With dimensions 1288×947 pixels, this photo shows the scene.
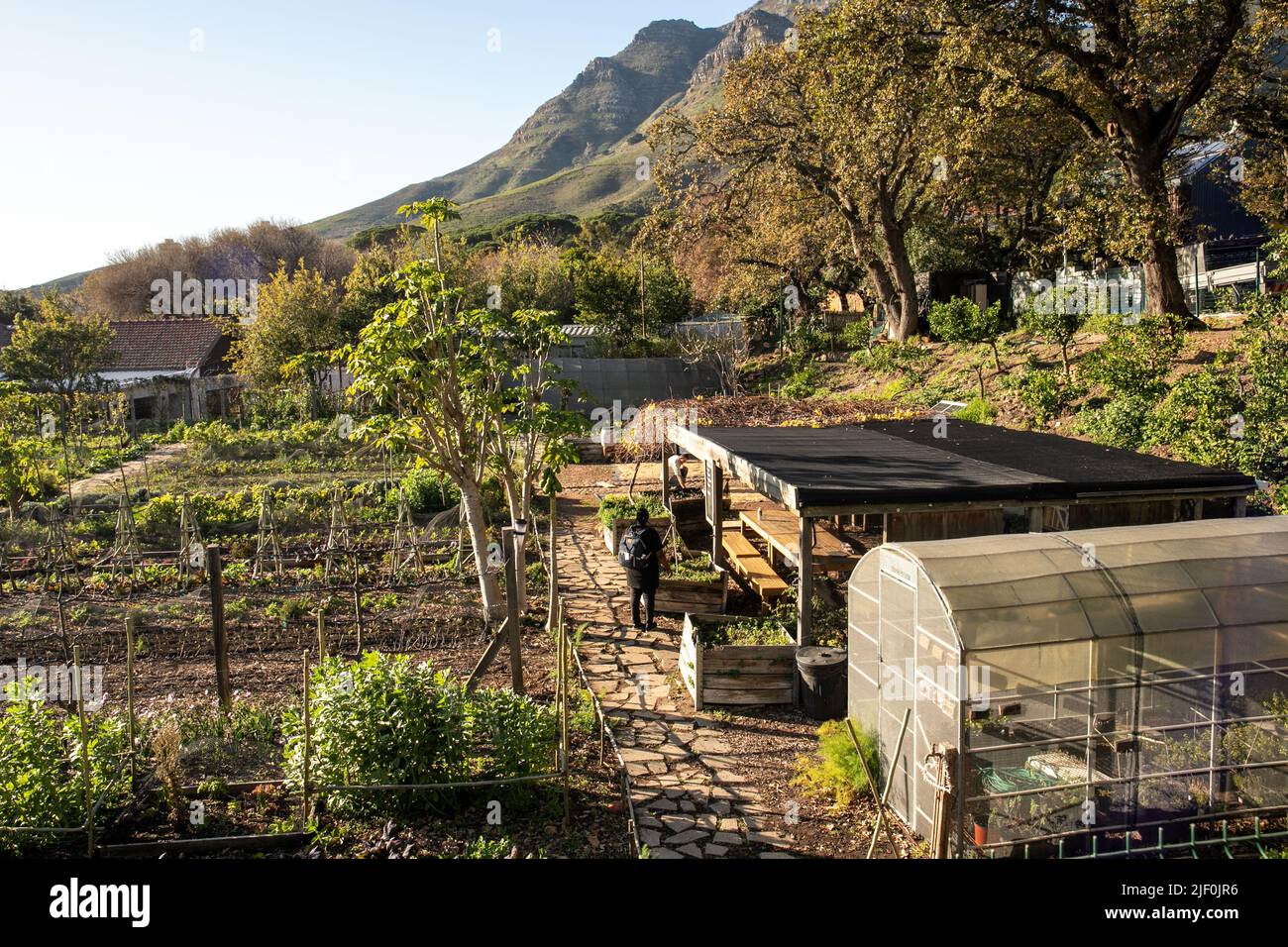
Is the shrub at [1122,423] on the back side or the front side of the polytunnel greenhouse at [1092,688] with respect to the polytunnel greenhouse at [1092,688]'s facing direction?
on the back side

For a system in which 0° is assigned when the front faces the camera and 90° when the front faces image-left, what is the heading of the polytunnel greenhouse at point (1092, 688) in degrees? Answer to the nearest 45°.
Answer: approximately 45°

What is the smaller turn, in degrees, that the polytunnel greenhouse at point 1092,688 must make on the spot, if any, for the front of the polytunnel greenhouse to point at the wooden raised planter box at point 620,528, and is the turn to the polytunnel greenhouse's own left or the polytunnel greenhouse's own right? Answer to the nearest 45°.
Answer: approximately 90° to the polytunnel greenhouse's own right

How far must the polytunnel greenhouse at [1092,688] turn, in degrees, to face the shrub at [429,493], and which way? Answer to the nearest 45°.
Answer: approximately 90° to its right

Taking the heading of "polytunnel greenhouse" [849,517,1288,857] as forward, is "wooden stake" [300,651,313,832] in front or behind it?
in front

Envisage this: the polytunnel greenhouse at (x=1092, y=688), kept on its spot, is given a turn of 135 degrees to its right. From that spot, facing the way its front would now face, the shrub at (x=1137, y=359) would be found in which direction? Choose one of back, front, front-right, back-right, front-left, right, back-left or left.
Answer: front

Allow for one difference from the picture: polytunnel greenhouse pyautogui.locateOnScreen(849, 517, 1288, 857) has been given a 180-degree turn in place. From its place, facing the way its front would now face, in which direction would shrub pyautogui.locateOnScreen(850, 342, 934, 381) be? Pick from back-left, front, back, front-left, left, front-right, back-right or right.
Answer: front-left

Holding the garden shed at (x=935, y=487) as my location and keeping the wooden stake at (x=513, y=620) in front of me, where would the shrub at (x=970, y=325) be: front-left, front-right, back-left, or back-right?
back-right

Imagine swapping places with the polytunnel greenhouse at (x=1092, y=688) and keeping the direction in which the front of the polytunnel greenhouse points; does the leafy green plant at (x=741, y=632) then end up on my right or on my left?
on my right

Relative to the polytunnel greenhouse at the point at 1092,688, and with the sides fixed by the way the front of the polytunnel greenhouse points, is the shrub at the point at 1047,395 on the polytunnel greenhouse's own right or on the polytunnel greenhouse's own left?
on the polytunnel greenhouse's own right
